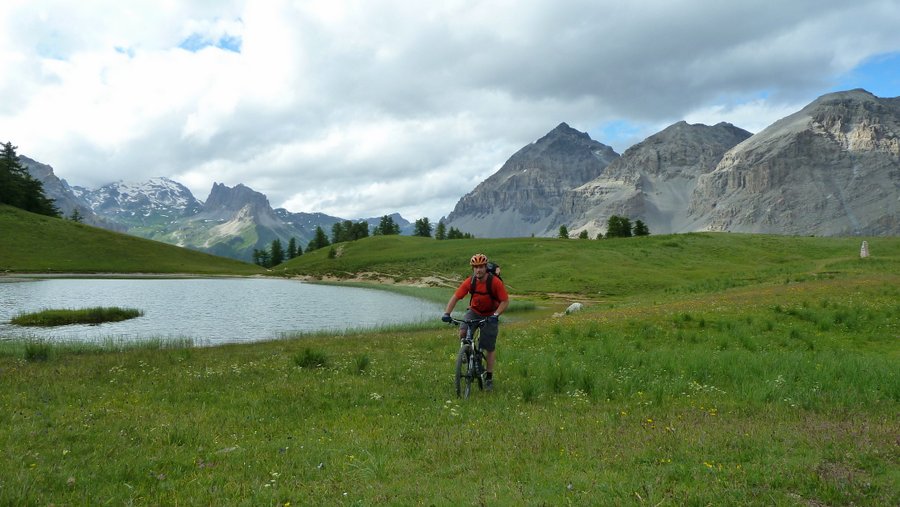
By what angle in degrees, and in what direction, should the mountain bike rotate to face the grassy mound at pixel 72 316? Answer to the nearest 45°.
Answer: approximately 135° to its right

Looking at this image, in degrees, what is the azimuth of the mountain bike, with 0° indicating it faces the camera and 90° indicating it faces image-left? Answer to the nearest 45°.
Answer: approximately 0°
